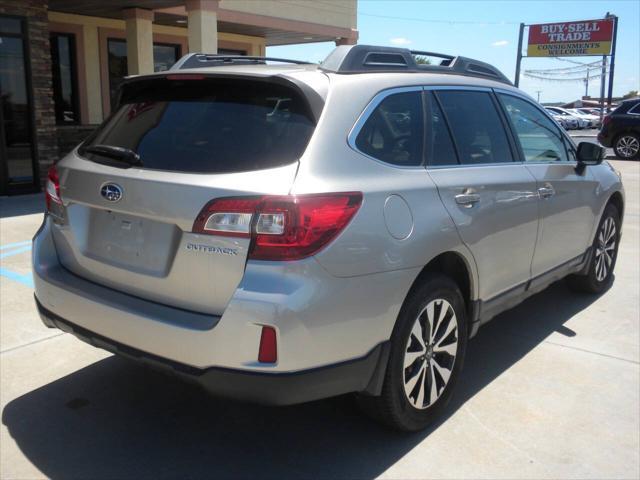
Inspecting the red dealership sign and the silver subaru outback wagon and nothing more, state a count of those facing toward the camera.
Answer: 1

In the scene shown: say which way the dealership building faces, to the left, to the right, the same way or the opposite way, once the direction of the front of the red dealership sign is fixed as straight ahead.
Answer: to the left

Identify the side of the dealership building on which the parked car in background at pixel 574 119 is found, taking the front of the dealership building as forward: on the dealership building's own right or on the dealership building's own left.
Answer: on the dealership building's own left

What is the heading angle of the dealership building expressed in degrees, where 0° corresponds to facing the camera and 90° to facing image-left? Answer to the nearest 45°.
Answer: approximately 315°

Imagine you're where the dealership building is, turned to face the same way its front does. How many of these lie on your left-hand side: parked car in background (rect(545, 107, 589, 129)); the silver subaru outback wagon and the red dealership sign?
2

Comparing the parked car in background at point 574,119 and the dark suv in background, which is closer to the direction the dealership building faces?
the dark suv in background
